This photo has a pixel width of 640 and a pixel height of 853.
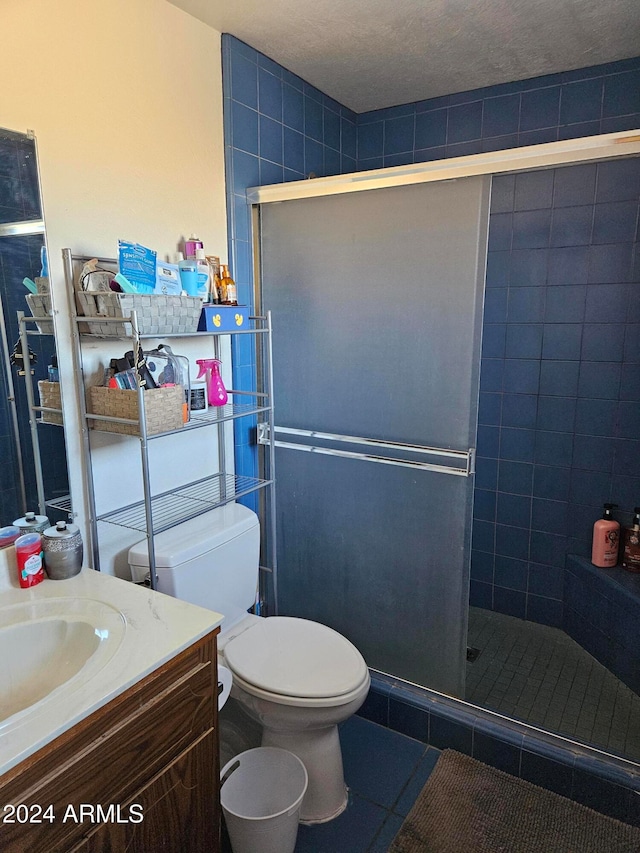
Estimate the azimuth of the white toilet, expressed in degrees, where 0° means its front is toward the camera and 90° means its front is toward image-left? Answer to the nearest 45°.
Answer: approximately 315°

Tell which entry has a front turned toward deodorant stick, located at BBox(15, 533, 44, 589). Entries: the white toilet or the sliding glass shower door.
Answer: the sliding glass shower door

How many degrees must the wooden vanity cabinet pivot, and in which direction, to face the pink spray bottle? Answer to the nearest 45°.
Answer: approximately 90° to its left

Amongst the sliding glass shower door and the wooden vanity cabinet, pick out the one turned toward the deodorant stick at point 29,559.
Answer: the sliding glass shower door

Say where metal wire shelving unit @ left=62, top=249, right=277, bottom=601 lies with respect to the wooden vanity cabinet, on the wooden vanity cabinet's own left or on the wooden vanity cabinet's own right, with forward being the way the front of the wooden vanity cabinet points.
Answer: on the wooden vanity cabinet's own left

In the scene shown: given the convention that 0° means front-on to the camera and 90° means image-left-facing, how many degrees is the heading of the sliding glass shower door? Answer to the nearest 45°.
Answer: approximately 45°
